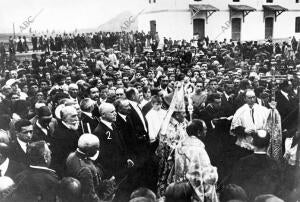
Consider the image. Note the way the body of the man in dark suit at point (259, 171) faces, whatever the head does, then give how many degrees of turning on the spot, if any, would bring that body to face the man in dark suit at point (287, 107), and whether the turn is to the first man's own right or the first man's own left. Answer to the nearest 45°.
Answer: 0° — they already face them

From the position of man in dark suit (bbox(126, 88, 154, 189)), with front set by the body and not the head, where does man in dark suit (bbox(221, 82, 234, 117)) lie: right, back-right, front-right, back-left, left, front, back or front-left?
left

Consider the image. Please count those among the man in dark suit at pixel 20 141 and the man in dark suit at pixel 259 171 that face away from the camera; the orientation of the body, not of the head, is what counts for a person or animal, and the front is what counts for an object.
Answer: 1

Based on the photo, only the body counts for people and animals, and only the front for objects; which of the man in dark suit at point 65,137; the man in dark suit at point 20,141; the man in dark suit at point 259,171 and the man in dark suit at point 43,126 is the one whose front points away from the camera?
the man in dark suit at point 259,171

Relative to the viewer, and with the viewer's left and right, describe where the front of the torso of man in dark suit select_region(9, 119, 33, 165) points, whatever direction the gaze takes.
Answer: facing the viewer and to the right of the viewer

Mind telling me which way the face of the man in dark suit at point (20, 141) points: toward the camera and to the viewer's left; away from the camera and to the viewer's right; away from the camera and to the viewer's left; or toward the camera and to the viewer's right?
toward the camera and to the viewer's right

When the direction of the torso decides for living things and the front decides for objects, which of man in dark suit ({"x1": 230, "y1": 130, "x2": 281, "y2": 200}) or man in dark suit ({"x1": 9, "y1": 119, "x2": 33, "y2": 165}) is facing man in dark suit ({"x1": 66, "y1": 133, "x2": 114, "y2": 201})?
man in dark suit ({"x1": 9, "y1": 119, "x2": 33, "y2": 165})

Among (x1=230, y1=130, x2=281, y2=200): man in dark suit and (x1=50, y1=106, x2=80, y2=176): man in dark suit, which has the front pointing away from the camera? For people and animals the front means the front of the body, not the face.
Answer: (x1=230, y1=130, x2=281, y2=200): man in dark suit

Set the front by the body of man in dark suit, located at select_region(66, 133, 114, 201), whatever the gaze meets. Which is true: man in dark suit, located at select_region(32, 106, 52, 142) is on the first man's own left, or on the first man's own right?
on the first man's own left

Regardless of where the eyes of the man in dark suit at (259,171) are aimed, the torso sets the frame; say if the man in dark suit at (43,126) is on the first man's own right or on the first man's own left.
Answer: on the first man's own left

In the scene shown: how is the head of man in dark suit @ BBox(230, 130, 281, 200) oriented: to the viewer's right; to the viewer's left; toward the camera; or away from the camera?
away from the camera
